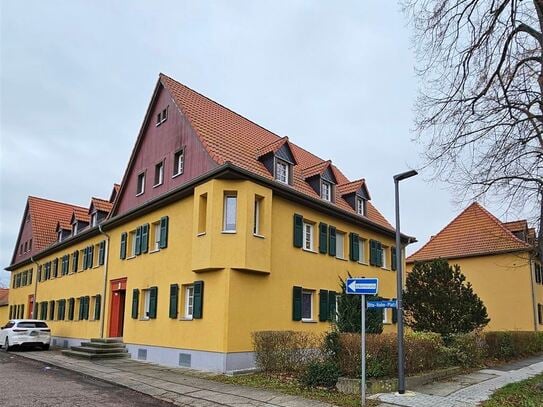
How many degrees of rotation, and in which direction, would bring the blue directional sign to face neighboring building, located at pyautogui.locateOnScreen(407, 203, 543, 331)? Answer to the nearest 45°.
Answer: approximately 180°

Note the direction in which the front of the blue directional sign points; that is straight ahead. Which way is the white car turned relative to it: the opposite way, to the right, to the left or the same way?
to the right

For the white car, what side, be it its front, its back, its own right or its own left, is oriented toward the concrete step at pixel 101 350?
back

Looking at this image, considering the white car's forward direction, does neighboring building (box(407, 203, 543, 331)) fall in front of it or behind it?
behind

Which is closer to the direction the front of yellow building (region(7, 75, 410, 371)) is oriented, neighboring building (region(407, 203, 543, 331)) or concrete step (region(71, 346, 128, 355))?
the concrete step

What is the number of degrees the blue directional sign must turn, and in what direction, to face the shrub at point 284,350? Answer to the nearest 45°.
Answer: approximately 135° to its right

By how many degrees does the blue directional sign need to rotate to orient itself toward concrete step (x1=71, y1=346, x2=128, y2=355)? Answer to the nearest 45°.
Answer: approximately 135° to its right

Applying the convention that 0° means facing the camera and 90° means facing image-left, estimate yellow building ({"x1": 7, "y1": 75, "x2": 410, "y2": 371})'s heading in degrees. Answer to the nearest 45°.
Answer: approximately 45°
